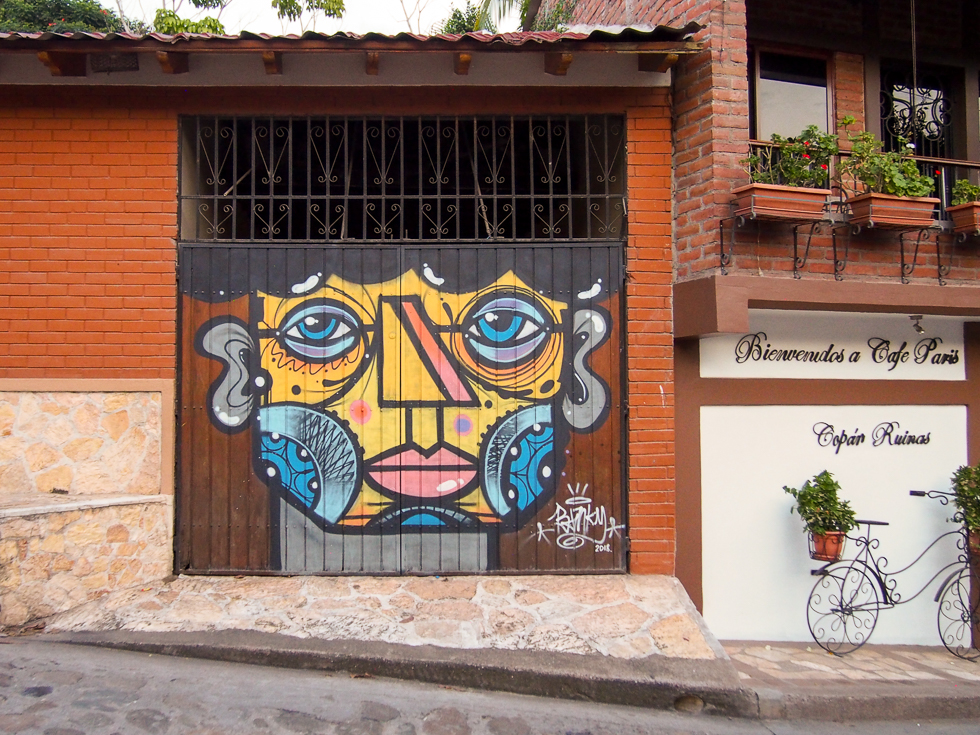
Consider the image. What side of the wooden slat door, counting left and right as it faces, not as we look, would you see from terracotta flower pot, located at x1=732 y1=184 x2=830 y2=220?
left

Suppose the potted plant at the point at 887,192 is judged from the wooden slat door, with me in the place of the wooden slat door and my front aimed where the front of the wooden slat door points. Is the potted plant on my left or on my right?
on my left

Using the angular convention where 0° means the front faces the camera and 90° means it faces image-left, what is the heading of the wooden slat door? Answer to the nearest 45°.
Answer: approximately 0°

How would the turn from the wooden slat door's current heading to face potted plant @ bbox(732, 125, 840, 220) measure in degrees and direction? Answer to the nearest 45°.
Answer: approximately 90° to its left

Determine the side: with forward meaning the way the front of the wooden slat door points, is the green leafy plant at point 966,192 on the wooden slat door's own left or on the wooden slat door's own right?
on the wooden slat door's own left

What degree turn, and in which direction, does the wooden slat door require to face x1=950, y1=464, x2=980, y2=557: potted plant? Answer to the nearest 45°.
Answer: approximately 90° to its left

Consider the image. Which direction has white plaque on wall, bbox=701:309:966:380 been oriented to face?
toward the camera

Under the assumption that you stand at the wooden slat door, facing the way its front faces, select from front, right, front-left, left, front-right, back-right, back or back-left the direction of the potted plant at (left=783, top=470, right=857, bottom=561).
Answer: left

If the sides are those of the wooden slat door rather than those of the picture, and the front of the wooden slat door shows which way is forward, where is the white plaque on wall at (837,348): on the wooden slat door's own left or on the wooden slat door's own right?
on the wooden slat door's own left

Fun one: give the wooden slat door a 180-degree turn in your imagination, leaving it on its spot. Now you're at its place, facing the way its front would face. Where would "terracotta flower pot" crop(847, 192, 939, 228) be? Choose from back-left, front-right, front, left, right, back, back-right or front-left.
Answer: right

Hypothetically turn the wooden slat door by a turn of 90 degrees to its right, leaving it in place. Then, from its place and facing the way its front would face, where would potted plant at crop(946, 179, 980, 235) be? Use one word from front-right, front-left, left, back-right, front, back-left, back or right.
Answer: back

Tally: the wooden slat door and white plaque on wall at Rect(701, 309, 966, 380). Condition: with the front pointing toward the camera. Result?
2
